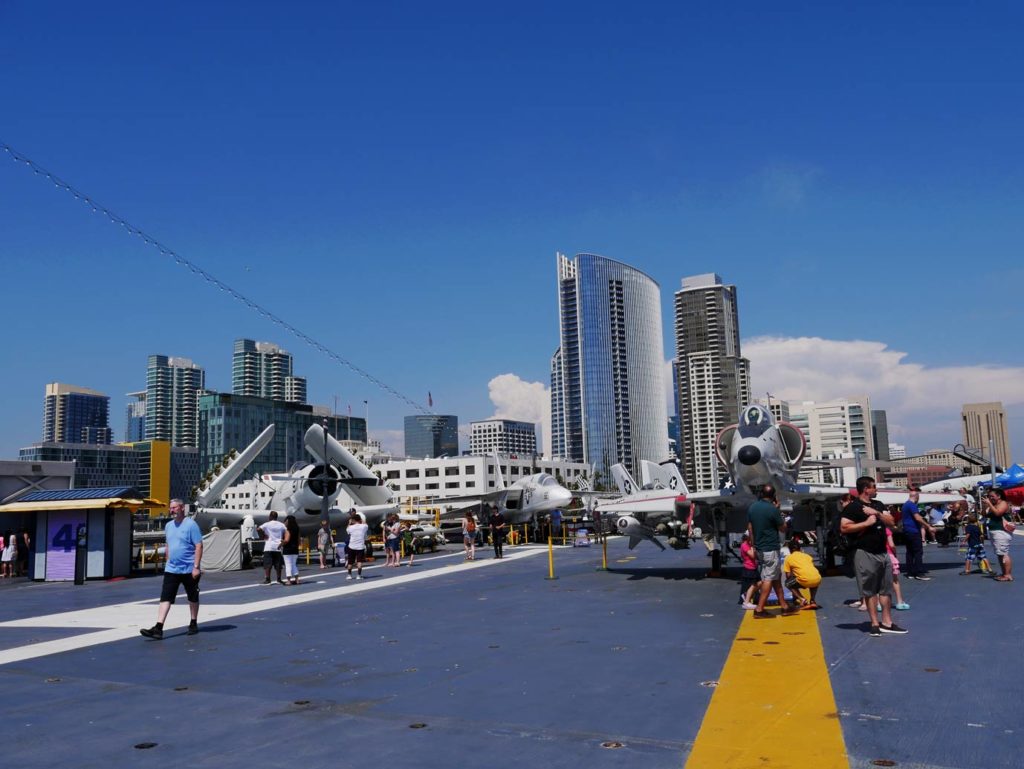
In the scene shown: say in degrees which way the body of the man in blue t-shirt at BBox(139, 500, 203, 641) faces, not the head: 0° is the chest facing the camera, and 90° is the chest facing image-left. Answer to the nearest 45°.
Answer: approximately 45°

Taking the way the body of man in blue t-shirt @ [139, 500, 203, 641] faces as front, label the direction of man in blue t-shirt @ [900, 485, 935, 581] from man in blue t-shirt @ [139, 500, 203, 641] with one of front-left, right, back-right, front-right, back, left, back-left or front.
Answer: back-left

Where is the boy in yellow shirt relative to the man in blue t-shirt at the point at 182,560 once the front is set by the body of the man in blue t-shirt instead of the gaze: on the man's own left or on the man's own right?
on the man's own left
